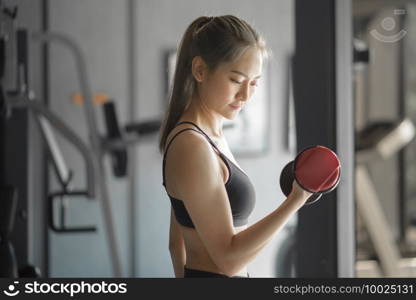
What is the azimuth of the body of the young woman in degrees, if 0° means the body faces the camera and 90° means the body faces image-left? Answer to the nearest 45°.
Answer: approximately 270°
